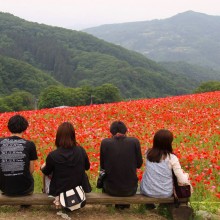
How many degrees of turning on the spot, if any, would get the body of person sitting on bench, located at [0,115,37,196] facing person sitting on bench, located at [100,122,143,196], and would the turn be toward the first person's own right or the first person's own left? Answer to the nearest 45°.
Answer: approximately 90° to the first person's own right

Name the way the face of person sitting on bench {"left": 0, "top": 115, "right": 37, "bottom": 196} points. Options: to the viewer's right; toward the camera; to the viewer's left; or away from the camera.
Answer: away from the camera

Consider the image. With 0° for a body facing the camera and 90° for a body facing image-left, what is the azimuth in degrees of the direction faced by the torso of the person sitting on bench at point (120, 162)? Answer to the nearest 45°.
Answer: approximately 180°

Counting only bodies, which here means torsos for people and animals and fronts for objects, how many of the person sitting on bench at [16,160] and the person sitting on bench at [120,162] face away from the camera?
2

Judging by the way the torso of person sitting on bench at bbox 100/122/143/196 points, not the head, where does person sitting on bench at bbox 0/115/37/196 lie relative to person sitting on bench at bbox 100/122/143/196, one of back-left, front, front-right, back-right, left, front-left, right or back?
left

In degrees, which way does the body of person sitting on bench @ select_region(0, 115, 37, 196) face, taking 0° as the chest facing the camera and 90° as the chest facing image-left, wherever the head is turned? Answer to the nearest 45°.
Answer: approximately 180°
